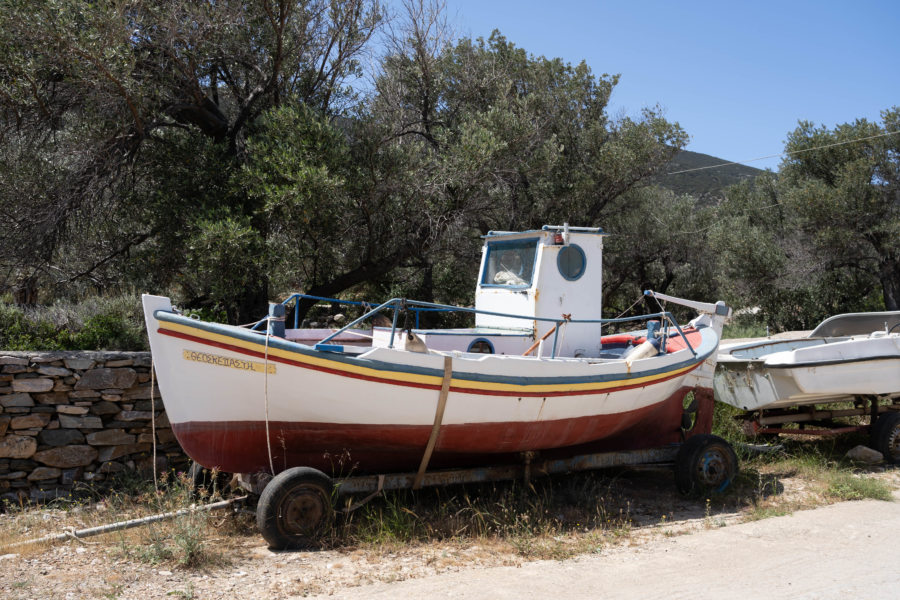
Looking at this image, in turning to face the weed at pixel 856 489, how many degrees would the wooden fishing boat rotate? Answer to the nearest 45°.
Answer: approximately 135° to its left

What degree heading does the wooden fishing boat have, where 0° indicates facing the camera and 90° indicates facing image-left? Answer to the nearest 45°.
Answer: approximately 45°

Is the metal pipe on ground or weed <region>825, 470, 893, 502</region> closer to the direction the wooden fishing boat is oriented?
the metal pipe on ground

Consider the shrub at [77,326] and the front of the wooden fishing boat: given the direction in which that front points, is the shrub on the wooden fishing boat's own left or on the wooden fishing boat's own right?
on the wooden fishing boat's own right

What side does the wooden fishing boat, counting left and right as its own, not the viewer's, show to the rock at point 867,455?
back
